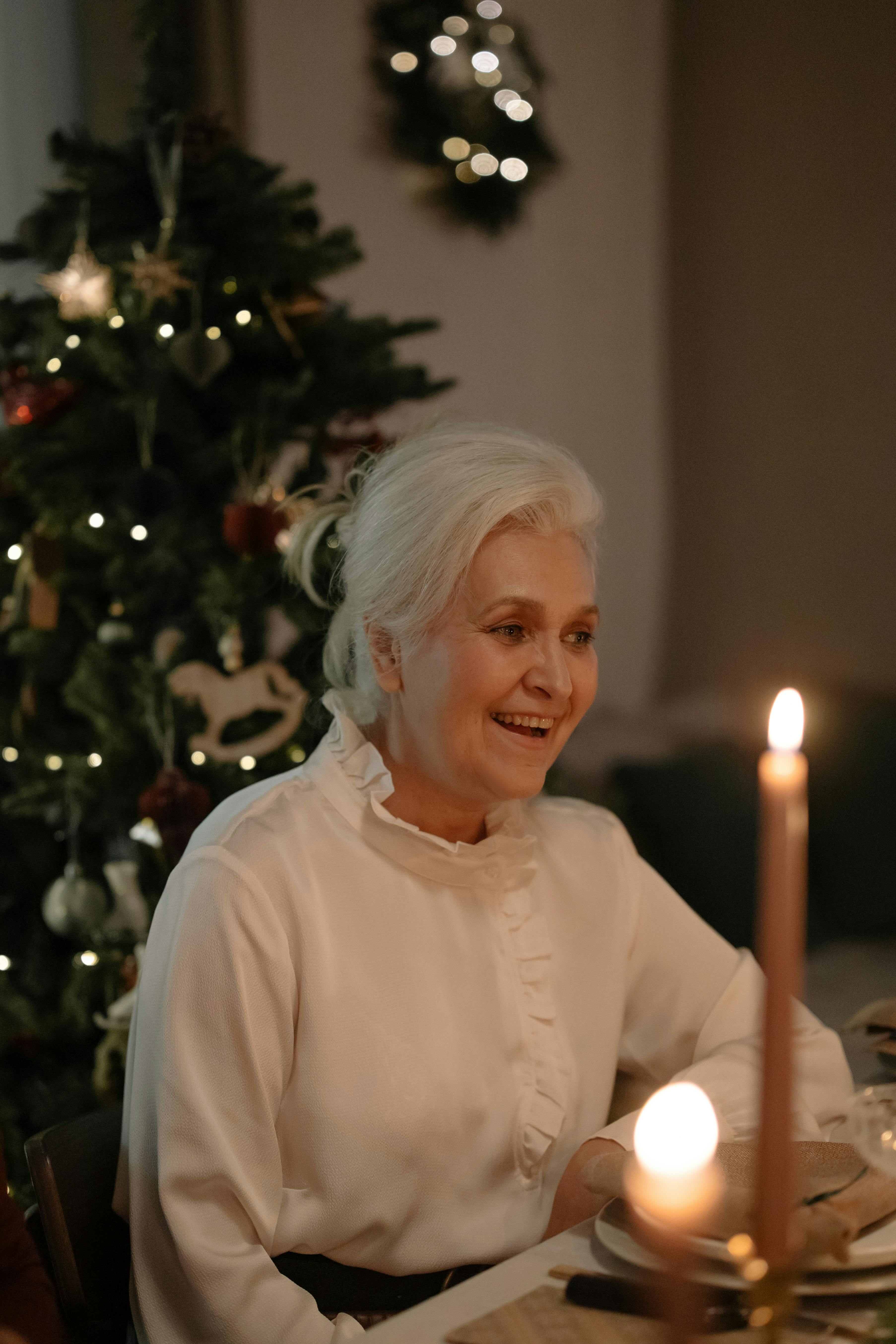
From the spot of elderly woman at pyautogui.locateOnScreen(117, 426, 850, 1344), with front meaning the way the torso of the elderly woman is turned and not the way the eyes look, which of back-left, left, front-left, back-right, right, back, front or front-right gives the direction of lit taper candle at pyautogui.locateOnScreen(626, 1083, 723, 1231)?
front-right

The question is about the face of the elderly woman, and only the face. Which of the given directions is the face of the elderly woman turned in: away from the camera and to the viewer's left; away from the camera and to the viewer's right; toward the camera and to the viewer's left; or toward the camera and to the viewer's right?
toward the camera and to the viewer's right

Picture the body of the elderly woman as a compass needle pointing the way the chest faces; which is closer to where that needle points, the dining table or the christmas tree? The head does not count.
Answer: the dining table

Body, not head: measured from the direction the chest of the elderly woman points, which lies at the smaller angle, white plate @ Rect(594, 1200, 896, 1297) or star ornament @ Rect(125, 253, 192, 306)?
the white plate

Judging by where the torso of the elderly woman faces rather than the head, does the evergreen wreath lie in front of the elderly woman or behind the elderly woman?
behind

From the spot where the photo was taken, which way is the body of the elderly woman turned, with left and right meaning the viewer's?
facing the viewer and to the right of the viewer

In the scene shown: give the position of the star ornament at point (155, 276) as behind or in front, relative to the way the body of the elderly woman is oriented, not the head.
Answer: behind
